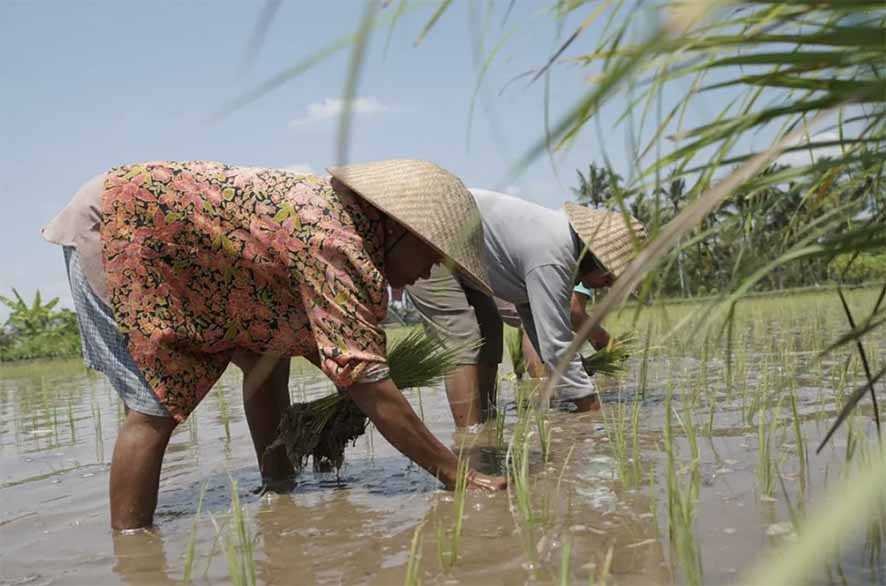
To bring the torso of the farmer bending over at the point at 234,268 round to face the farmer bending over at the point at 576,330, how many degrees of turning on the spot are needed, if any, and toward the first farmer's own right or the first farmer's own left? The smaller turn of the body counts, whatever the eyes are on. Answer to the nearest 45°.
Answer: approximately 45° to the first farmer's own left

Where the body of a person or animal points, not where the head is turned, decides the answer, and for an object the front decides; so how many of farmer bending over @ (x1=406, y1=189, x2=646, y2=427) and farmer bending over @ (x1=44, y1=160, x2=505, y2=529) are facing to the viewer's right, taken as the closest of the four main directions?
2

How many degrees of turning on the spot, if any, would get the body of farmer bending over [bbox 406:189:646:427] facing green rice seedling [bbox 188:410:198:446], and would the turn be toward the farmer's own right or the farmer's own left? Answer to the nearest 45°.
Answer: approximately 180°

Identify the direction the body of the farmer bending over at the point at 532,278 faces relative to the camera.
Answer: to the viewer's right

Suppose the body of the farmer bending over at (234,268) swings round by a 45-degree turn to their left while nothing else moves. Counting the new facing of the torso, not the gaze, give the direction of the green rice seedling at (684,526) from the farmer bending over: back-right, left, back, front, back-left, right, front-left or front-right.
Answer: right

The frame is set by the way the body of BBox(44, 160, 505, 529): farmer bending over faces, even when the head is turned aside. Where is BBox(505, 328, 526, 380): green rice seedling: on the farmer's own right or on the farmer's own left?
on the farmer's own left

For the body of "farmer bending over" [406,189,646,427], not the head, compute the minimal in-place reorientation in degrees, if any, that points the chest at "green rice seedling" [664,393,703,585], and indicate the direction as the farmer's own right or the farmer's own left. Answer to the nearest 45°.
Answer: approximately 90° to the farmer's own right

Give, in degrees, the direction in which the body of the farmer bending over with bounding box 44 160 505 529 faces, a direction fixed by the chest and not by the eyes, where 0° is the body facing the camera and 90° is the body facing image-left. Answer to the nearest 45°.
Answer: approximately 270°

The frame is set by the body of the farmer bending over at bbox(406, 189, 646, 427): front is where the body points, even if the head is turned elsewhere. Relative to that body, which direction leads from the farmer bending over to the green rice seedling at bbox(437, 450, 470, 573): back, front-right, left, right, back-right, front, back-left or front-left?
right
